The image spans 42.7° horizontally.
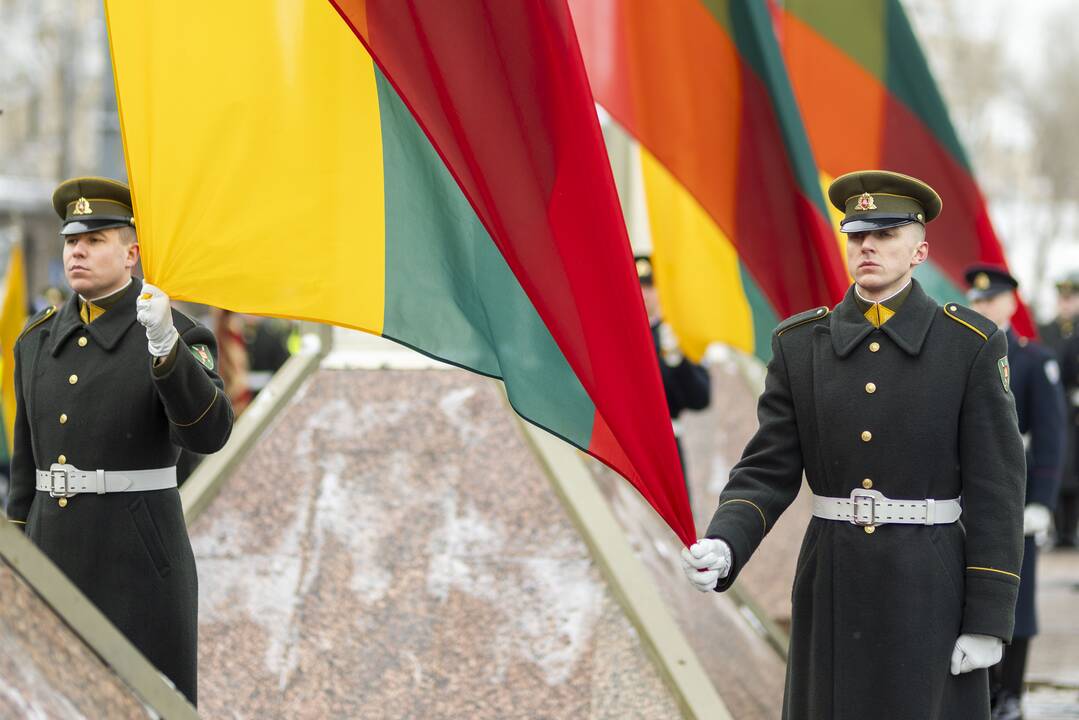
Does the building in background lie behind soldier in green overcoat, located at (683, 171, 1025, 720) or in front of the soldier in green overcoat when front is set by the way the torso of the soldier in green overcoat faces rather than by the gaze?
behind

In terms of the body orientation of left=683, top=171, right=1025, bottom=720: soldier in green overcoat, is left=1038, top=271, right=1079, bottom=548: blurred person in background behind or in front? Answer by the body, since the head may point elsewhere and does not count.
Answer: behind

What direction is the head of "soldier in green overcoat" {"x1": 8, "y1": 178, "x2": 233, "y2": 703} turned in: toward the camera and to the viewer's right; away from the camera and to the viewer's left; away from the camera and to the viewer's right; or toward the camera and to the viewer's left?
toward the camera and to the viewer's left

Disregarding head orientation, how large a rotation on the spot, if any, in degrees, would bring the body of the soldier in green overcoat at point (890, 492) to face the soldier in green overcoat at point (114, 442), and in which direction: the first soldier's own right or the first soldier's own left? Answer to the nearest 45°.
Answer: approximately 90° to the first soldier's own right

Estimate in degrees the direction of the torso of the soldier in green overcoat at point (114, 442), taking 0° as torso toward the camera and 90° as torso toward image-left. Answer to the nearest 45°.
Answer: approximately 45°

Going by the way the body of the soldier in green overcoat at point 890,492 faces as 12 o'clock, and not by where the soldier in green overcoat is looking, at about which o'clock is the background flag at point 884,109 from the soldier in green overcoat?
The background flag is roughly at 6 o'clock from the soldier in green overcoat.

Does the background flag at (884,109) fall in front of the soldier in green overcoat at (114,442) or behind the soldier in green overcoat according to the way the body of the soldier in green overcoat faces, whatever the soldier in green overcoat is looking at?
behind

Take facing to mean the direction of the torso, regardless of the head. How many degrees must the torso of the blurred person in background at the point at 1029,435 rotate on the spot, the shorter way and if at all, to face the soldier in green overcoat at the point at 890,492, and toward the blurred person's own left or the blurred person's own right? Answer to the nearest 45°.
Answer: approximately 45° to the blurred person's own left

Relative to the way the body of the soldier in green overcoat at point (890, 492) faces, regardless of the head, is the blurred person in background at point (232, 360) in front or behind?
behind

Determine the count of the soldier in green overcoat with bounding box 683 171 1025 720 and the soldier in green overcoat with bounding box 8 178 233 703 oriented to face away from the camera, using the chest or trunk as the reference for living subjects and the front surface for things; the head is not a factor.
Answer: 0
